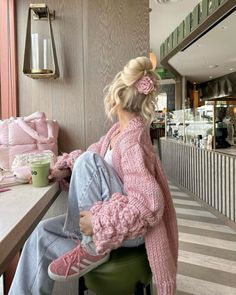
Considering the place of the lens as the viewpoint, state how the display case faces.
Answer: facing the viewer and to the left of the viewer

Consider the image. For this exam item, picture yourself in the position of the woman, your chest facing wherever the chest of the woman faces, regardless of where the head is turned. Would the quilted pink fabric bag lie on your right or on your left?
on your right

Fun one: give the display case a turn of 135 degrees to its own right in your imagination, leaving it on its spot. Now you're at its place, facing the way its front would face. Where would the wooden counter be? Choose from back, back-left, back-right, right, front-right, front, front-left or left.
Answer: back

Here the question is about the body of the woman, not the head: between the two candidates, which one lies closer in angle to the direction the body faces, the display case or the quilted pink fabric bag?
the quilted pink fabric bag

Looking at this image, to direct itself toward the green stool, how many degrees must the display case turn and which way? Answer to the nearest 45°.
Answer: approximately 45° to its left

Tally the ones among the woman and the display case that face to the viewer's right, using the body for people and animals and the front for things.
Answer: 0

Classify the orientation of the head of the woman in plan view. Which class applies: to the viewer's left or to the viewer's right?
to the viewer's left

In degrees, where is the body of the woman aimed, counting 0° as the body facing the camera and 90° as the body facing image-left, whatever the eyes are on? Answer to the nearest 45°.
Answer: approximately 90°

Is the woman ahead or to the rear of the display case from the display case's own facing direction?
ahead
